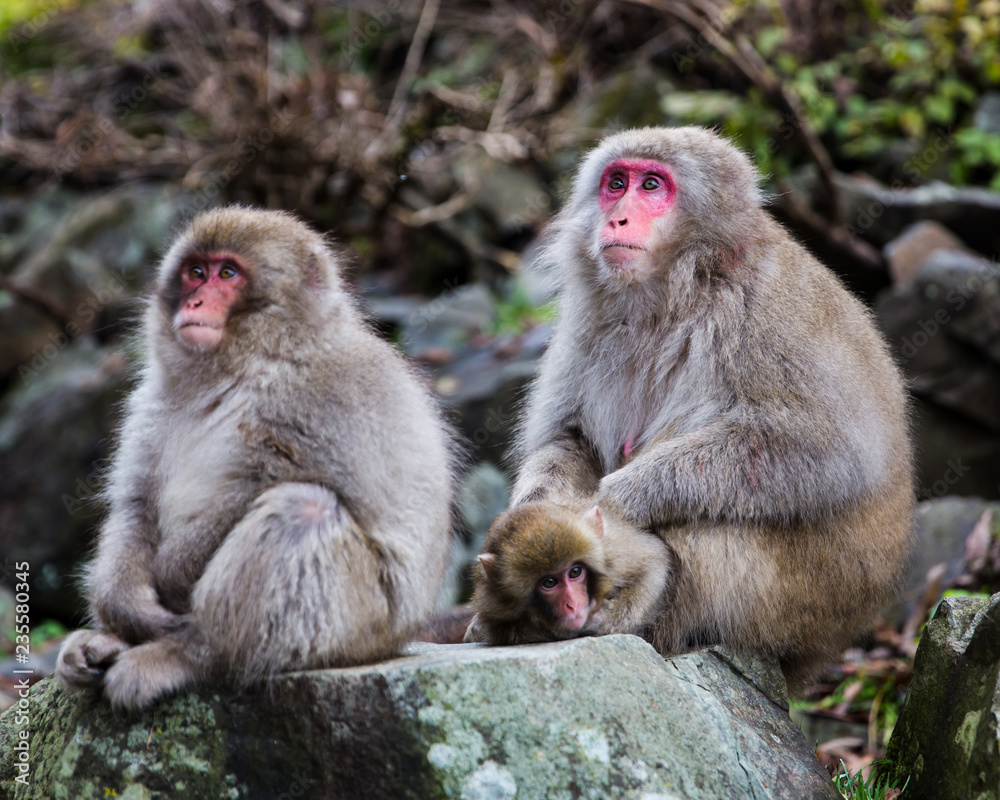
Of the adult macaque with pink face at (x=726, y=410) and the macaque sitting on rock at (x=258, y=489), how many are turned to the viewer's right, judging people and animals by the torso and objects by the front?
0

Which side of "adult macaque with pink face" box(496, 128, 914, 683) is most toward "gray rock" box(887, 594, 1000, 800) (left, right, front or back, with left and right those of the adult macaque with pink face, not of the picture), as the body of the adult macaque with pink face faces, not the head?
left

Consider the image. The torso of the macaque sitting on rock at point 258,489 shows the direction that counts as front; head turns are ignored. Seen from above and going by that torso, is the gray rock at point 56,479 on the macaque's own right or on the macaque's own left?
on the macaque's own right

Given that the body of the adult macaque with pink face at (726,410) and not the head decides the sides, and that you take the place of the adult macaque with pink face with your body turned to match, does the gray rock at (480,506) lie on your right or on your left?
on your right

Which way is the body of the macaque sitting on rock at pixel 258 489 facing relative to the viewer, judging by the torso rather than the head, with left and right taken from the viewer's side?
facing the viewer and to the left of the viewer

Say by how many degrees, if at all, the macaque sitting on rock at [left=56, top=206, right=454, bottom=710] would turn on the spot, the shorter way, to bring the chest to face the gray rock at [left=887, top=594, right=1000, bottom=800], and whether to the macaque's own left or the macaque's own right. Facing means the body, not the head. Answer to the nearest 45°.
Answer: approximately 135° to the macaque's own left

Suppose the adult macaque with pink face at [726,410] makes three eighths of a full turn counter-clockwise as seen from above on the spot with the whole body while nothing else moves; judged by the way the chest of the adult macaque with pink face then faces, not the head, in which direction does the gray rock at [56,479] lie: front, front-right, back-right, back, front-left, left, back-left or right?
back-left

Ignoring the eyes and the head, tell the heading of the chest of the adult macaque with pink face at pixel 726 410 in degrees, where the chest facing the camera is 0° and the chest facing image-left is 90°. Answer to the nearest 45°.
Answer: approximately 45°

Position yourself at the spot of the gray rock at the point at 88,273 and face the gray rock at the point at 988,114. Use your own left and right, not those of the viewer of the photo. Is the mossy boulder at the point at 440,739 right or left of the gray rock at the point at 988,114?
right
